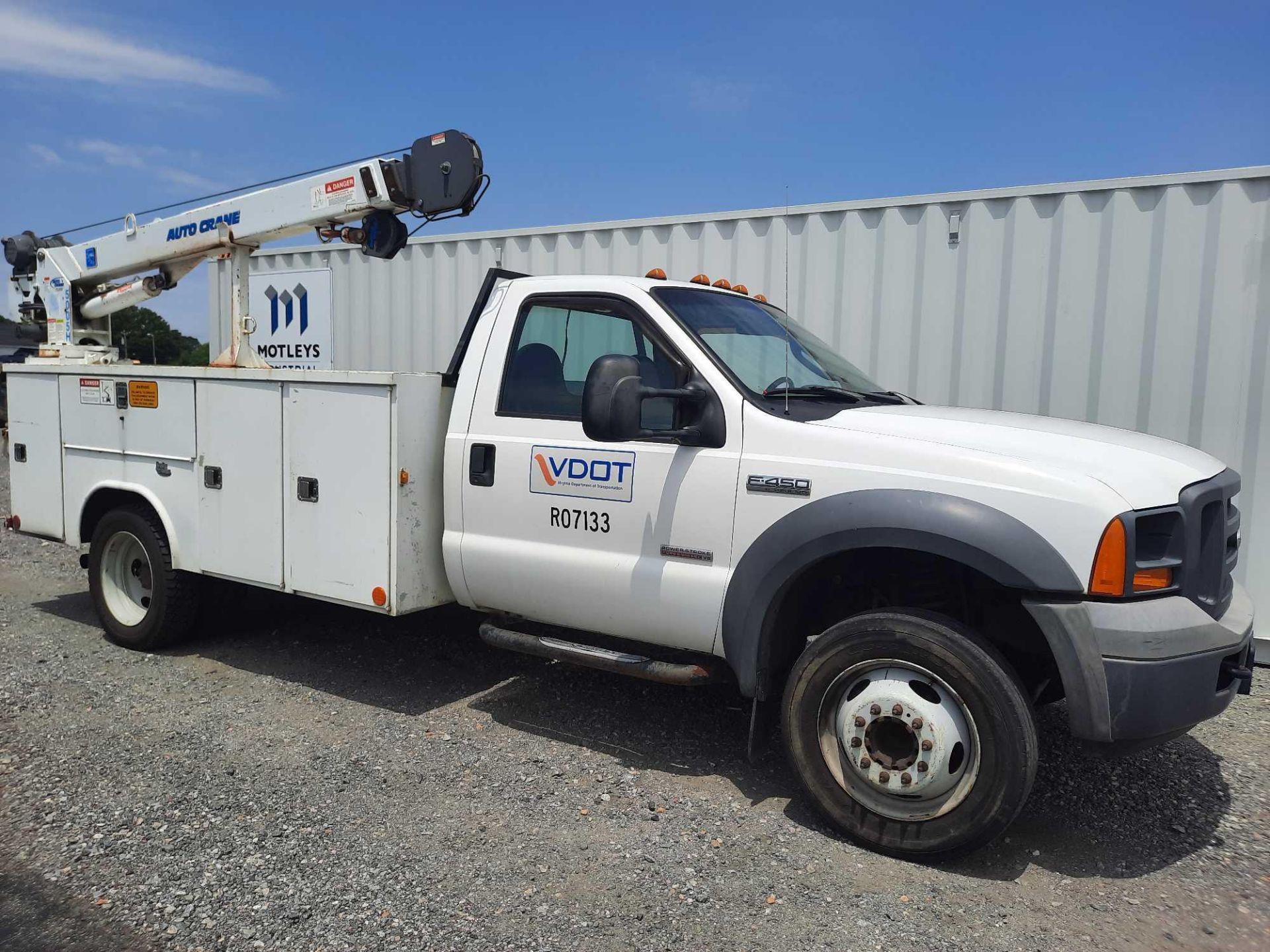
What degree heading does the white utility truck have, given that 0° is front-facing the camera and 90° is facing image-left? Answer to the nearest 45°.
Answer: approximately 315°

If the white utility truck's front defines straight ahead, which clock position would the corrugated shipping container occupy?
The corrugated shipping container is roughly at 9 o'clock from the white utility truck.
